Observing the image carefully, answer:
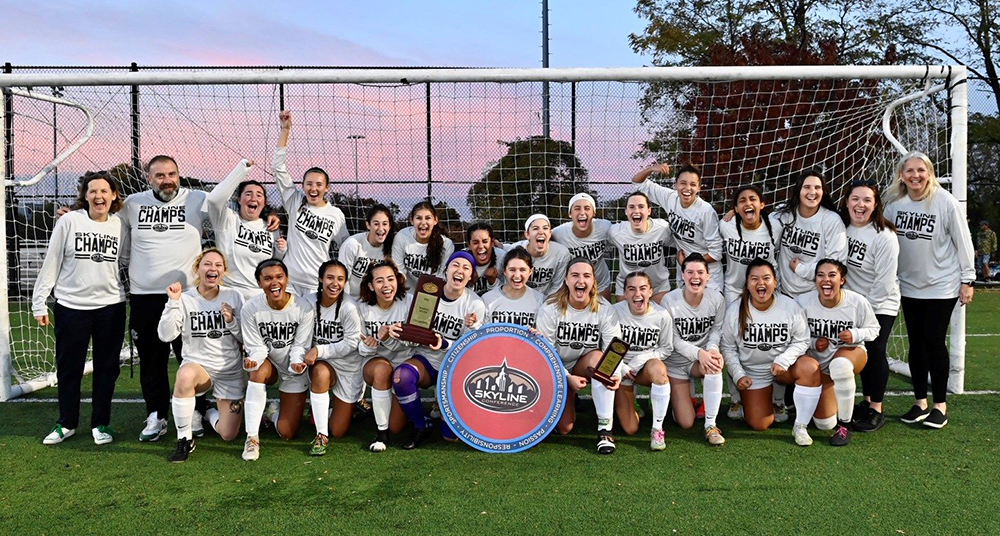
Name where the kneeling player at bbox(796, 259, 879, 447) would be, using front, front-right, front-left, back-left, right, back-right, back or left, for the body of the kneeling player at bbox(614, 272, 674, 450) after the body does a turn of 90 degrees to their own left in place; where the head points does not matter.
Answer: front

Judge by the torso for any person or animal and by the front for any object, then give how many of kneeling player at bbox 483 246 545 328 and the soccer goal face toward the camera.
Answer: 2

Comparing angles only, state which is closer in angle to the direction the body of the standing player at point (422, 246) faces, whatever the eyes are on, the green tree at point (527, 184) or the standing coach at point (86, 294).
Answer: the standing coach

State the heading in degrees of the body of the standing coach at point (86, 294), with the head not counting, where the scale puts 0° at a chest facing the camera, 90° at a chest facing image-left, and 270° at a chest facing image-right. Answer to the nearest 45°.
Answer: approximately 0°

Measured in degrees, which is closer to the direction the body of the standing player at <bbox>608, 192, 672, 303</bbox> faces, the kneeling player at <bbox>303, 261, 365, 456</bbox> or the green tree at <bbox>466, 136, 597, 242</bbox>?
the kneeling player

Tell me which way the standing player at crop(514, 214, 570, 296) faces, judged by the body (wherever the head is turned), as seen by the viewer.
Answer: toward the camera

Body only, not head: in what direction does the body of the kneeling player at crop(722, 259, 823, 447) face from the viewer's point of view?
toward the camera

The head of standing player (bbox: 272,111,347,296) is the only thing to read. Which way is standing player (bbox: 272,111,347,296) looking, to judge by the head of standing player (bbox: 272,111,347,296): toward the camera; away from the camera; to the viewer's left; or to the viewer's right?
toward the camera

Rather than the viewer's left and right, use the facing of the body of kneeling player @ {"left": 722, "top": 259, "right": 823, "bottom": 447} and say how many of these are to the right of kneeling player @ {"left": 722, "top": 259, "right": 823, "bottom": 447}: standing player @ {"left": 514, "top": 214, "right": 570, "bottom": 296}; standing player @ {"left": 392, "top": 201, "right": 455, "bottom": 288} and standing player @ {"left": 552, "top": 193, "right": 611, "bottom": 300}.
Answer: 3

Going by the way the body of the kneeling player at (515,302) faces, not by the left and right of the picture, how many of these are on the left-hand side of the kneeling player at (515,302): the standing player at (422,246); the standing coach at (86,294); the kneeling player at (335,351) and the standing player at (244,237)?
0

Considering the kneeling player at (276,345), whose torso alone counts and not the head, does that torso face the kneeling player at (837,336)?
no

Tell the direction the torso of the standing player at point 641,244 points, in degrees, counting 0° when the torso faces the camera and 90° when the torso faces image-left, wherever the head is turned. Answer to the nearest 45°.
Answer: approximately 0°

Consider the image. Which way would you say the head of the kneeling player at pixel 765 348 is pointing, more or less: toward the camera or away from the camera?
toward the camera

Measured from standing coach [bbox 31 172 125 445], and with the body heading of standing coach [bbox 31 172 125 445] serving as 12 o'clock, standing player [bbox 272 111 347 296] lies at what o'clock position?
standing player [bbox 272 111 347 296] is roughly at 9 o'clock from standing coach [bbox 31 172 125 445].

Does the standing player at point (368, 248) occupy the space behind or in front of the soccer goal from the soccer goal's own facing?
in front

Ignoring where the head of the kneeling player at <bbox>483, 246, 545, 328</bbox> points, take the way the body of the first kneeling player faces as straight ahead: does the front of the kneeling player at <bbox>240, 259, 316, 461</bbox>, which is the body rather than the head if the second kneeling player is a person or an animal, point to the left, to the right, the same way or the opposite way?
the same way

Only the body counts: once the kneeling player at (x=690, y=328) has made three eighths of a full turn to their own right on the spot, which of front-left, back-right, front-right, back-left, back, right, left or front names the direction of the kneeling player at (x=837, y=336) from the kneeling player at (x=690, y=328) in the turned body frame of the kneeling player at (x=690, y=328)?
back-right

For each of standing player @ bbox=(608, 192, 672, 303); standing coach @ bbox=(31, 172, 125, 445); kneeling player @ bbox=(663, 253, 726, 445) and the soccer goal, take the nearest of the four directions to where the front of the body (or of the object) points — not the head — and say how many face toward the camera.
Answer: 4

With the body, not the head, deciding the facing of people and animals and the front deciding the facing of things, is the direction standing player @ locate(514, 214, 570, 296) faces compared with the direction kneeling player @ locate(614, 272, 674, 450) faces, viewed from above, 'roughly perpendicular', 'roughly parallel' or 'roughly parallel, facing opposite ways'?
roughly parallel
